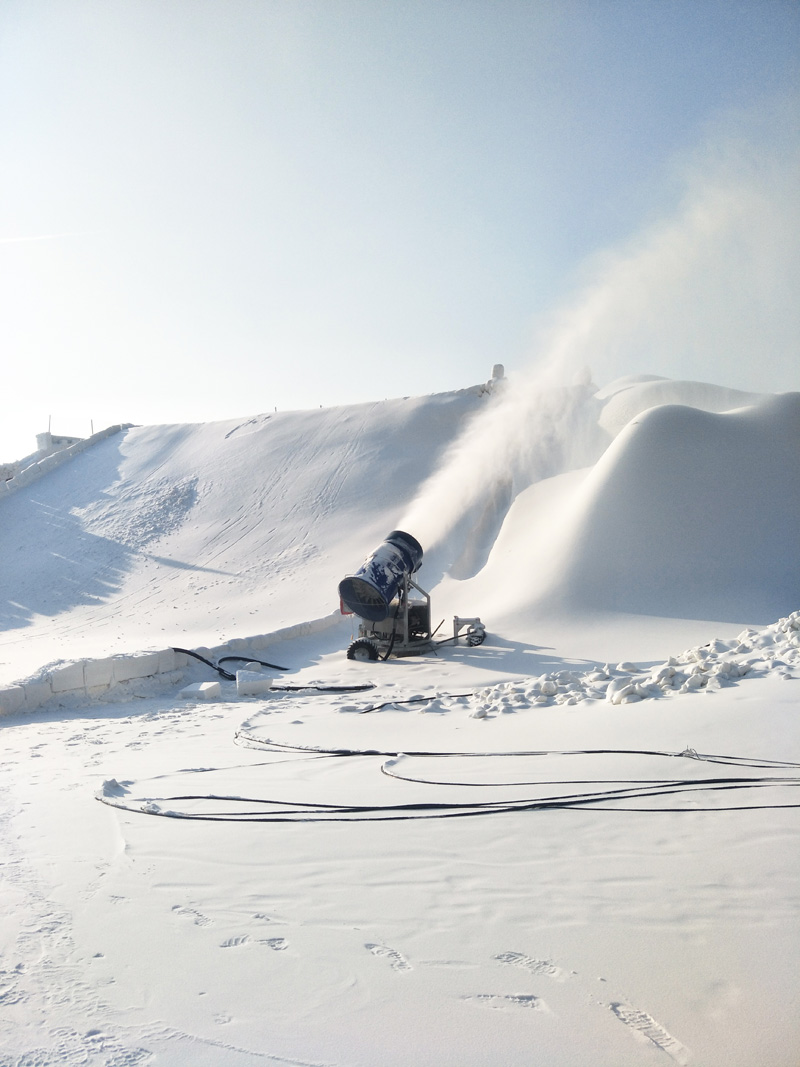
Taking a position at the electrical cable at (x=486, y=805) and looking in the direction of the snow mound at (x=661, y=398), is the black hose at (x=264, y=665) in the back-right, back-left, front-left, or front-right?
front-left

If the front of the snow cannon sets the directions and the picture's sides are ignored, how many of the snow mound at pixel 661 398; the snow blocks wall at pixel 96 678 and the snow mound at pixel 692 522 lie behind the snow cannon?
1

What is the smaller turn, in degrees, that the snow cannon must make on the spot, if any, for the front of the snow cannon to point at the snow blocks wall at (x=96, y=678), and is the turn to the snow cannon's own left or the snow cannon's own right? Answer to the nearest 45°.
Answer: approximately 180°

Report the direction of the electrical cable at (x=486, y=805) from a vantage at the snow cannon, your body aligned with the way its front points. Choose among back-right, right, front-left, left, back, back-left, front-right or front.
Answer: back-right

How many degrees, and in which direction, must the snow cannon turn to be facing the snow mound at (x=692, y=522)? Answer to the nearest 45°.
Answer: approximately 45° to its right

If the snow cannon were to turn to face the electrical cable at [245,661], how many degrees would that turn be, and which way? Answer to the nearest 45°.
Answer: approximately 135° to its left

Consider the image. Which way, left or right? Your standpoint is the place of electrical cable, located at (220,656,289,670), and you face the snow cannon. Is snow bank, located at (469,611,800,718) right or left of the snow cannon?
right

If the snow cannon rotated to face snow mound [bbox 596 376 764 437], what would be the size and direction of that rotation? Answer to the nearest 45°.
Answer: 0° — it already faces it

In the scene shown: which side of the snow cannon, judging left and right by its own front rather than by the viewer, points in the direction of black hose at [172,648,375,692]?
back

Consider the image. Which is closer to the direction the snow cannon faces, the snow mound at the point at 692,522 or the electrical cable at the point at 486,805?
the snow mound

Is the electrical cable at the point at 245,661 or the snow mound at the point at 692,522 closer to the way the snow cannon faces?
the snow mound

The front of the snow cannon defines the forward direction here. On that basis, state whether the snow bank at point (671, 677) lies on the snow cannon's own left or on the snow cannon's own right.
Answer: on the snow cannon's own right

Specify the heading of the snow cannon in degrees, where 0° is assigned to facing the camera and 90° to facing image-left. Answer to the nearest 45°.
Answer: approximately 225°

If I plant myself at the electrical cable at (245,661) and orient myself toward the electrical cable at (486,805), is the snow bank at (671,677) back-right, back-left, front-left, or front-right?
front-left
